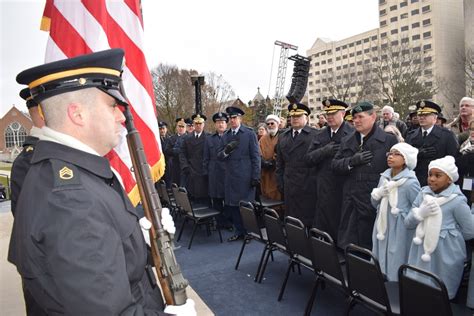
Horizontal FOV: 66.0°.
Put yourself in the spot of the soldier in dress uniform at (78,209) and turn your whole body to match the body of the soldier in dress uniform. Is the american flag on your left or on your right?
on your left

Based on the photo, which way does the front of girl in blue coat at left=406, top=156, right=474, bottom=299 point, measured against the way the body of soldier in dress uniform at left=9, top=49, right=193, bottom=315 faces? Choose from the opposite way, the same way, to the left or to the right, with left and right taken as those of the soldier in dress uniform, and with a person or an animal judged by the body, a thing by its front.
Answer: the opposite way

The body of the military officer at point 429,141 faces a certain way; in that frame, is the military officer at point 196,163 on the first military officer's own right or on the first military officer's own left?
on the first military officer's own right

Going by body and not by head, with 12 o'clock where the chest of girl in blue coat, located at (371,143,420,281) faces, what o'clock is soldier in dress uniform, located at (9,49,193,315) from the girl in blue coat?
The soldier in dress uniform is roughly at 11 o'clock from the girl in blue coat.

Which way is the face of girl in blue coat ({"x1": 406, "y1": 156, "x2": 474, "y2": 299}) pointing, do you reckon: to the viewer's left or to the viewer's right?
to the viewer's left
